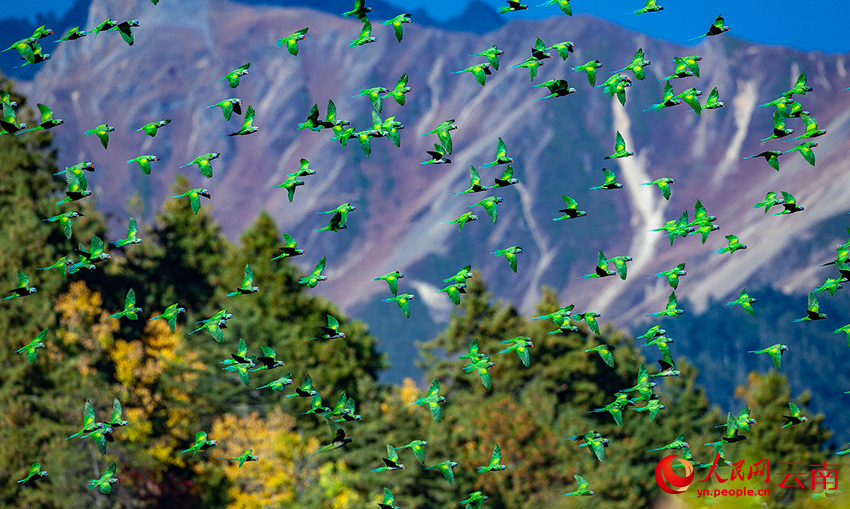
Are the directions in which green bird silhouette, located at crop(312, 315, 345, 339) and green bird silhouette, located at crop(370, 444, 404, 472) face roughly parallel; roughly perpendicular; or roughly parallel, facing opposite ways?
roughly parallel

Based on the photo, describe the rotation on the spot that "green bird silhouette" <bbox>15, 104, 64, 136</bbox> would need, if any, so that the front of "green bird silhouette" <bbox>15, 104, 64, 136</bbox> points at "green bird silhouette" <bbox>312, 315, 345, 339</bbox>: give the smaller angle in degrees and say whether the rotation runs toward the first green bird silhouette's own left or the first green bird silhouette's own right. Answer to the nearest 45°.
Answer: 0° — it already faces it

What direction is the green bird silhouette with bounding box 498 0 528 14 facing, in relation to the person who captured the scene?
facing to the right of the viewer

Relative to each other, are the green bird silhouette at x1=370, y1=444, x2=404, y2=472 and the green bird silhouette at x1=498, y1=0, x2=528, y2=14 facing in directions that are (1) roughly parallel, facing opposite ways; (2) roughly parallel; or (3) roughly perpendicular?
roughly parallel

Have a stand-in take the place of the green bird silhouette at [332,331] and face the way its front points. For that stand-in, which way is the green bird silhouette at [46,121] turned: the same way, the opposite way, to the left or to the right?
the same way

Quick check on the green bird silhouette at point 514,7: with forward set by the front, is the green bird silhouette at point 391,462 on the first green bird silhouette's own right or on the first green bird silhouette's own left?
on the first green bird silhouette's own left
